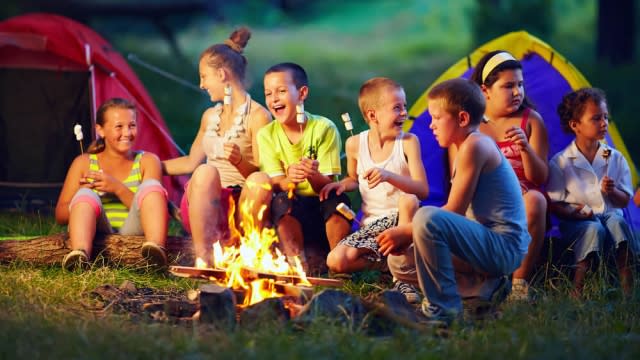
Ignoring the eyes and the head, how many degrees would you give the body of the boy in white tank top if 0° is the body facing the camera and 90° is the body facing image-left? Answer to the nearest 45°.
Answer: approximately 0°

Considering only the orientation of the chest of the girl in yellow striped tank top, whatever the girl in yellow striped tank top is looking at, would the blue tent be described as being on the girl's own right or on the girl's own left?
on the girl's own left
